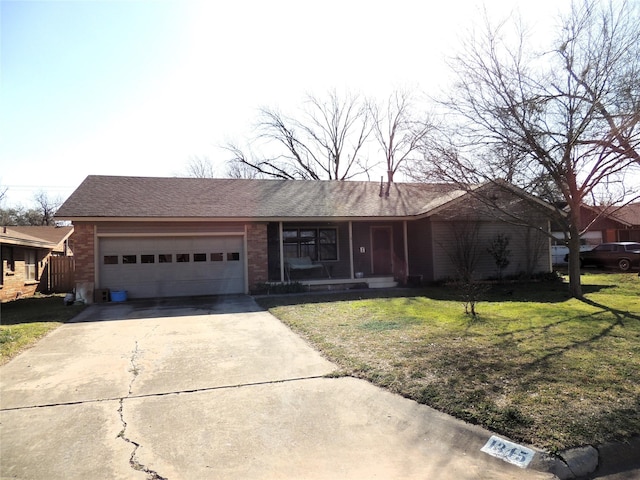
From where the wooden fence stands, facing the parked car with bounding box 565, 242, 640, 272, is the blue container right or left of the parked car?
right

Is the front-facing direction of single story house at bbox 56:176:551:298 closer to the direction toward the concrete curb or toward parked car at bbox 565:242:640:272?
the concrete curb

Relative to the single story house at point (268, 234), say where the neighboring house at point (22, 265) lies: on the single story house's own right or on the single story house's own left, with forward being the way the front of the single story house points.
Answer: on the single story house's own right

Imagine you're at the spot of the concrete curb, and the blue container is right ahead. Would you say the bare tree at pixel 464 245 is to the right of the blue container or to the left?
right

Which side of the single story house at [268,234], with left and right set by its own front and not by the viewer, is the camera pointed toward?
front

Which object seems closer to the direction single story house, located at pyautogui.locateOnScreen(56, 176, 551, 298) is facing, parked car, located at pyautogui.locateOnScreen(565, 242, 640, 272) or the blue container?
the blue container

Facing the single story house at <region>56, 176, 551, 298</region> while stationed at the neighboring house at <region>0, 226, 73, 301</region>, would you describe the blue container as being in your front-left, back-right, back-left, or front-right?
front-right

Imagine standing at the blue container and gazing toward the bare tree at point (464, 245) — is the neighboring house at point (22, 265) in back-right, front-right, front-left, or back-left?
back-left

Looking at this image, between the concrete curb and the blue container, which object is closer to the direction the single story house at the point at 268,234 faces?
the concrete curb

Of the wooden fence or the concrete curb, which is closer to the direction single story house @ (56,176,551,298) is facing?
the concrete curb

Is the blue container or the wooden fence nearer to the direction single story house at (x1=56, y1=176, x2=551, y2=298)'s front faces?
the blue container

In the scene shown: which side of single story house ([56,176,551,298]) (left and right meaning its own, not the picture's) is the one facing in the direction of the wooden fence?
right

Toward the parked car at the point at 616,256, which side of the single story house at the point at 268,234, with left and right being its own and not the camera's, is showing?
left

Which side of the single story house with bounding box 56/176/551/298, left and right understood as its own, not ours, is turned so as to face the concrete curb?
front
